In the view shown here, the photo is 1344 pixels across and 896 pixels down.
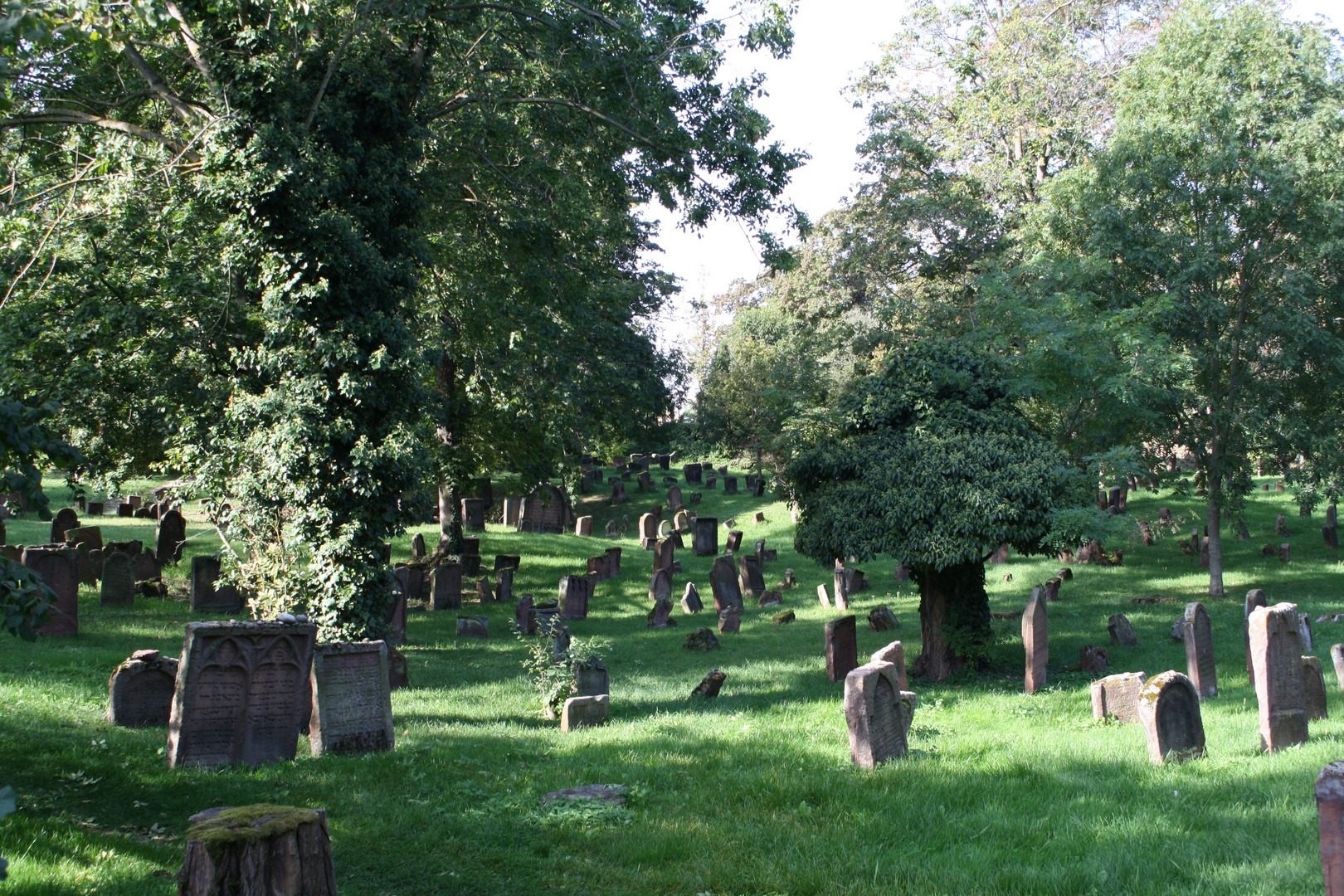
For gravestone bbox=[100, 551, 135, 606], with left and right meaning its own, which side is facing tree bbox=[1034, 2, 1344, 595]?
left

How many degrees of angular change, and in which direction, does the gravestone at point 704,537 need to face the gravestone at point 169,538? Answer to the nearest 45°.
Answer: approximately 45° to its right

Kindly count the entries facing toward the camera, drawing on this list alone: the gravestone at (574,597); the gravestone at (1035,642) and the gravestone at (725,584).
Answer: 2

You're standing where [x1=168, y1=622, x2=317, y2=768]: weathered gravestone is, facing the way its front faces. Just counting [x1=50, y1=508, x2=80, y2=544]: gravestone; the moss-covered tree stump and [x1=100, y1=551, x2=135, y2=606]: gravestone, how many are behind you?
2

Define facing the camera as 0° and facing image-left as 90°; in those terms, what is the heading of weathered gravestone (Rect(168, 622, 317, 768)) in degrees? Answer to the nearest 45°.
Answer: approximately 0°

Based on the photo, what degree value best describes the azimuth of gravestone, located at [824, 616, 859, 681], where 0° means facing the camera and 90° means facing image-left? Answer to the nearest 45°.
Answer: approximately 315°

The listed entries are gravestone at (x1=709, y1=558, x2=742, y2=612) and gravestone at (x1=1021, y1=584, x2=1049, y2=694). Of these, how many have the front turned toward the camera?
1

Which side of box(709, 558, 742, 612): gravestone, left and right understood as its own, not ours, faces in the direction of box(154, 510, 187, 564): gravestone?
right

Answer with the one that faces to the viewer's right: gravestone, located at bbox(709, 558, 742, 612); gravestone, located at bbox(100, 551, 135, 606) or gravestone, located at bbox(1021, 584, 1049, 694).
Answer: gravestone, located at bbox(1021, 584, 1049, 694)
